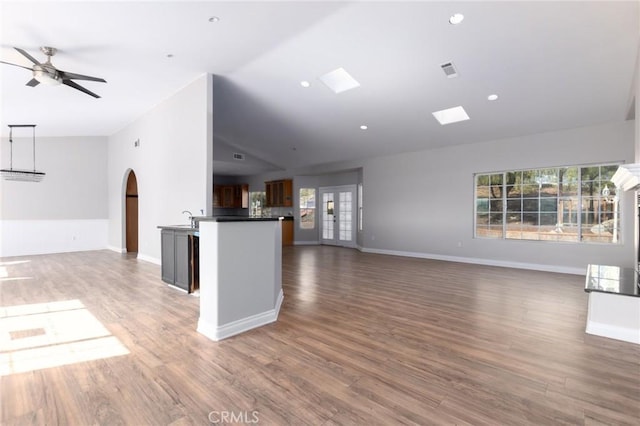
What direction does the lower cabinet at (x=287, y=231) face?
toward the camera

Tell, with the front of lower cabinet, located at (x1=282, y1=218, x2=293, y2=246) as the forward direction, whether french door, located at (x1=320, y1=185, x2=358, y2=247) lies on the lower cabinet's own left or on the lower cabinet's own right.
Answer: on the lower cabinet's own left

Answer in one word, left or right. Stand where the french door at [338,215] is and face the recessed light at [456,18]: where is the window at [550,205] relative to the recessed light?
left

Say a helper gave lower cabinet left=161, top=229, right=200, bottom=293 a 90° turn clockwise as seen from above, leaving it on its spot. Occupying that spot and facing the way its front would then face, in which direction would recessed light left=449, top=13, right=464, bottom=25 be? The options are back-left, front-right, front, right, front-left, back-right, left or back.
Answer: back

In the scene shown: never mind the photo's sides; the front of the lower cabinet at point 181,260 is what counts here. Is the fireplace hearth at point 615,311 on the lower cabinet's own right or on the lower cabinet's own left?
on the lower cabinet's own left

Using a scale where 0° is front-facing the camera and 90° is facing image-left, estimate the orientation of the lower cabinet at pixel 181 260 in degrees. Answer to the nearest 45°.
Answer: approximately 45°

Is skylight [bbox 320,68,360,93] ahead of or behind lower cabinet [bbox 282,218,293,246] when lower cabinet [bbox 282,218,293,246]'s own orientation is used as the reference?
ahead

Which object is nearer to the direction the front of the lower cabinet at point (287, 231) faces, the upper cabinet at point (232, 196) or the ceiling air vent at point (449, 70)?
the ceiling air vent

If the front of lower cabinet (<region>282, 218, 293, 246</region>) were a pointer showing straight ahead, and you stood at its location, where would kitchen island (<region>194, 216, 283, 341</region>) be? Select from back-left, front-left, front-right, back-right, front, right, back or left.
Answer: front

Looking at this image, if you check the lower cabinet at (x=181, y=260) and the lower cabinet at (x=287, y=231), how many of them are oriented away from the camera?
0
